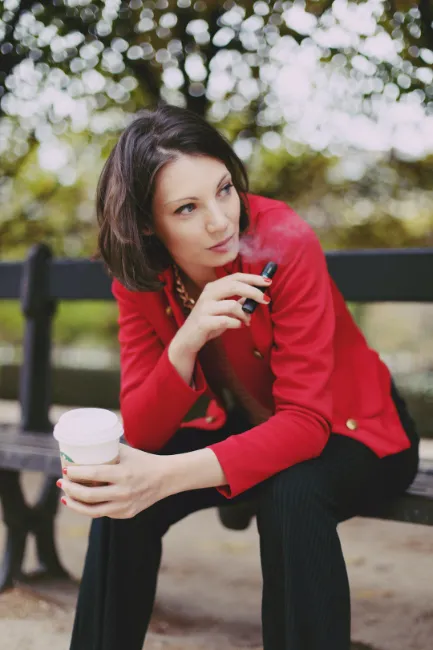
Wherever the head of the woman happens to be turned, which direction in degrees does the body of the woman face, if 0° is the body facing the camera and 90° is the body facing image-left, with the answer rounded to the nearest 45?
approximately 45°

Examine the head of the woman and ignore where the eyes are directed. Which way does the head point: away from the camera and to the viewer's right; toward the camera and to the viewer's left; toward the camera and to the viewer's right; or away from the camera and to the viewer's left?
toward the camera and to the viewer's right
